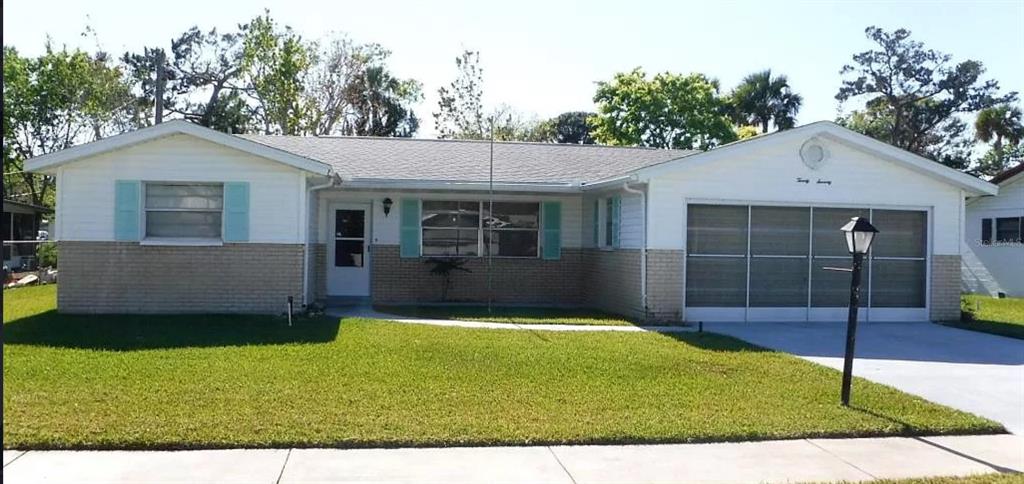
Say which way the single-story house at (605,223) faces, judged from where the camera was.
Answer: facing the viewer

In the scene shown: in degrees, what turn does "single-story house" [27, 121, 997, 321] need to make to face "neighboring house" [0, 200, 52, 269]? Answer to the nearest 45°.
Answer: approximately 135° to its right

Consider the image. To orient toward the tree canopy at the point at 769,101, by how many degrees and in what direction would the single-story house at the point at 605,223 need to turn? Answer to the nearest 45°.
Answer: approximately 135° to its left

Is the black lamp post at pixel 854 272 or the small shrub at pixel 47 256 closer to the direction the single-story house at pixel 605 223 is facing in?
the black lamp post

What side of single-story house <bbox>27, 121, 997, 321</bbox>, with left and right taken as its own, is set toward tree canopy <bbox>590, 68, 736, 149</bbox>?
back
